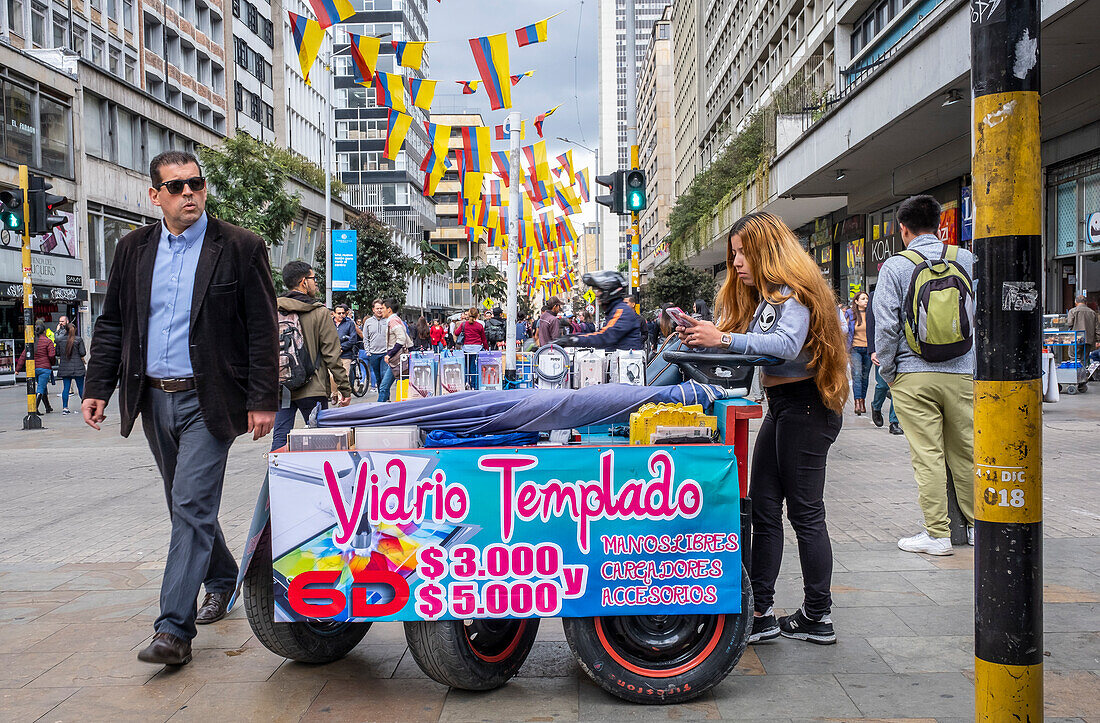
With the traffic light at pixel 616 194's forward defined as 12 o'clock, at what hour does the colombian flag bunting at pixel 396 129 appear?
The colombian flag bunting is roughly at 12 o'clock from the traffic light.

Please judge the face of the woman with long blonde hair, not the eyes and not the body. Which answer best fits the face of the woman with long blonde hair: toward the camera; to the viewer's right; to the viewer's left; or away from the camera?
to the viewer's left

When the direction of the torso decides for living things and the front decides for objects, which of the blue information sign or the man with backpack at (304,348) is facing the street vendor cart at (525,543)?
the blue information sign

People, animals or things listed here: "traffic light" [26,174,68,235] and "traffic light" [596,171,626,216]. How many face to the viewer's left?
1

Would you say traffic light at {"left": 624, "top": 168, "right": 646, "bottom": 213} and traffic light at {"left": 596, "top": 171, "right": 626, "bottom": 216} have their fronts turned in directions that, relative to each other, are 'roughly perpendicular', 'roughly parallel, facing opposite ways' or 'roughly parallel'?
roughly perpendicular

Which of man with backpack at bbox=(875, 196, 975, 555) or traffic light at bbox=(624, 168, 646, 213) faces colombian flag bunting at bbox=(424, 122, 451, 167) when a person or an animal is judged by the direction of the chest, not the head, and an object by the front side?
the man with backpack

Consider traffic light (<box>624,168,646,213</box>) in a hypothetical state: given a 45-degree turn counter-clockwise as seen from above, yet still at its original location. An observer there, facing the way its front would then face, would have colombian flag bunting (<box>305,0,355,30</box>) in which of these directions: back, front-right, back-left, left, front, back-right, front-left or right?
right

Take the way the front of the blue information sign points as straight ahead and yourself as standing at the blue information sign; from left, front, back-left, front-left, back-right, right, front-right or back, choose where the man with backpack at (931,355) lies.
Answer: front

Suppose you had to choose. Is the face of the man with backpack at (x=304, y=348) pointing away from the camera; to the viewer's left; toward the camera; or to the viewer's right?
to the viewer's right

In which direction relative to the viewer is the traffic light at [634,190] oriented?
toward the camera

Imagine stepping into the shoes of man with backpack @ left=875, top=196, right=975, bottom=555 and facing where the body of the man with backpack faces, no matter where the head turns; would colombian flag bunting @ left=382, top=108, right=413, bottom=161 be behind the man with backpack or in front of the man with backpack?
in front

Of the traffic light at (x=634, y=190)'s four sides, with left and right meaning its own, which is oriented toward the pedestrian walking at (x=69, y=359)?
right

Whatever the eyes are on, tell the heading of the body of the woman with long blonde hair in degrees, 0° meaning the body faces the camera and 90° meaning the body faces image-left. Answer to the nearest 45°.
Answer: approximately 90°
